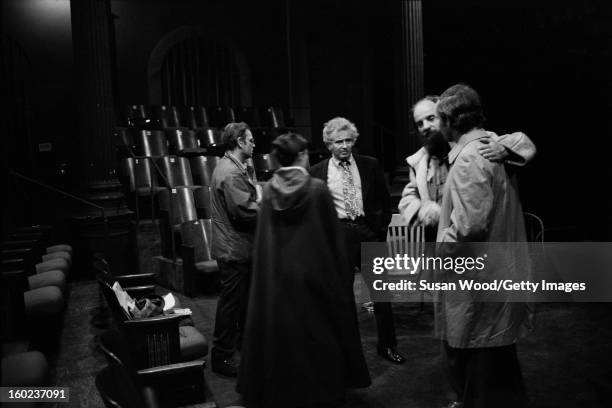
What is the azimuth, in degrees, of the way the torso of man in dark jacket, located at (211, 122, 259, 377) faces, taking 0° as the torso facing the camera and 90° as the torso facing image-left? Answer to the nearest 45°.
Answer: approximately 270°

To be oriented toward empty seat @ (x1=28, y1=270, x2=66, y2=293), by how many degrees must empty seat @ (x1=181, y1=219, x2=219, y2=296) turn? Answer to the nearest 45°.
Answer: approximately 90° to its right

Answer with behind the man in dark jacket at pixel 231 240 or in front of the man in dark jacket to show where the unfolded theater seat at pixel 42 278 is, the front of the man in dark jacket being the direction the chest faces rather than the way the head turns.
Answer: behind

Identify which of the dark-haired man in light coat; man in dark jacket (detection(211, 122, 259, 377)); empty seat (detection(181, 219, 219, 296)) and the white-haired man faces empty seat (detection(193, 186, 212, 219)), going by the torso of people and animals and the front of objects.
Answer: the dark-haired man in light coat

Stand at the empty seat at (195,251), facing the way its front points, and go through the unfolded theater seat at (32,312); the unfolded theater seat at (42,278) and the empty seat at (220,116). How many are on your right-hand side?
2

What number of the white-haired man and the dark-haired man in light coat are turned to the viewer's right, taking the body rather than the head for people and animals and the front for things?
0

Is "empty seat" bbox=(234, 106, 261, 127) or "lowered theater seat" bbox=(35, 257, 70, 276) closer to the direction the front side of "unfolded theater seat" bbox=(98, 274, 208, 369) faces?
the empty seat

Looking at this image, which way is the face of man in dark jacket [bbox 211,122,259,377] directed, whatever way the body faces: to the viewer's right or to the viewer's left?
to the viewer's right

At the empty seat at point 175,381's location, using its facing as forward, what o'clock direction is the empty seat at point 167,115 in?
the empty seat at point 167,115 is roughly at 9 o'clock from the empty seat at point 175,381.

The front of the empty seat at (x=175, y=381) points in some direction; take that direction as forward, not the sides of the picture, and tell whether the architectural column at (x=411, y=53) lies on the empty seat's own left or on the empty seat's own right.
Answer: on the empty seat's own left

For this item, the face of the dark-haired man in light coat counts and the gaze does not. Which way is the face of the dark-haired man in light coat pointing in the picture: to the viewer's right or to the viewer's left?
to the viewer's left

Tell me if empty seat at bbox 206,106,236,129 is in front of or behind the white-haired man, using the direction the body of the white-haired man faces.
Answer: behind

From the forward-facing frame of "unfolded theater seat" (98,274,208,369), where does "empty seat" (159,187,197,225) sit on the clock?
The empty seat is roughly at 9 o'clock from the unfolded theater seat.
